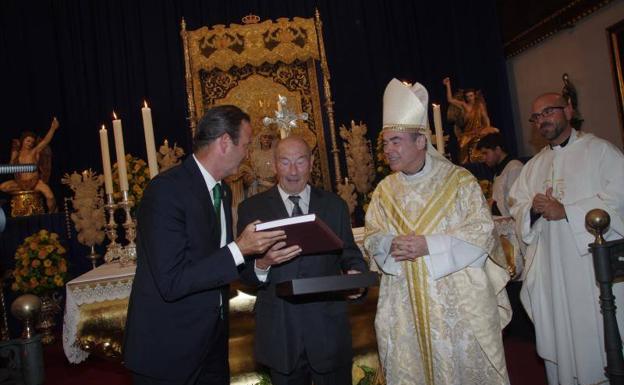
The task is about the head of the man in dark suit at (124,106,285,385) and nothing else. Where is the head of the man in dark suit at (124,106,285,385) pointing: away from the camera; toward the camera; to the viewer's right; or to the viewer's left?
to the viewer's right

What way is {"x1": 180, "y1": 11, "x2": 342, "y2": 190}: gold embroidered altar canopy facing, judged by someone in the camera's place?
facing the viewer

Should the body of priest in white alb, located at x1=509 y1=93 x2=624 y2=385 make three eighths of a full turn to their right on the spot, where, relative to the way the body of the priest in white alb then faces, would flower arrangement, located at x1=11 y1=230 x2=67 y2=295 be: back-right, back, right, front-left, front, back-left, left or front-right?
left

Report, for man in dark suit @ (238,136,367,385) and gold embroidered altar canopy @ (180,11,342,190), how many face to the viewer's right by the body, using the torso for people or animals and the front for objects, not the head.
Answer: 0

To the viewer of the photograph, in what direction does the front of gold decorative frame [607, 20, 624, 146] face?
facing the viewer and to the left of the viewer

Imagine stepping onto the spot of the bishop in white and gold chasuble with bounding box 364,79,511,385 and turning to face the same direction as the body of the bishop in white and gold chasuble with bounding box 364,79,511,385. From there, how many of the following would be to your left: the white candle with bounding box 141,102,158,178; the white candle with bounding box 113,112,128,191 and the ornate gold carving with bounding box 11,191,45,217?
0

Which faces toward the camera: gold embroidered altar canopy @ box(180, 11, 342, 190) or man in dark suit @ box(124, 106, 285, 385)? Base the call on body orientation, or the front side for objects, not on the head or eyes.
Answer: the gold embroidered altar canopy

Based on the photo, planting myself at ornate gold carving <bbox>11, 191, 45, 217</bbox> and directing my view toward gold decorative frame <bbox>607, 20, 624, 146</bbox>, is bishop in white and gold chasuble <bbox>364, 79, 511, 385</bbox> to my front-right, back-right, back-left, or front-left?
front-right

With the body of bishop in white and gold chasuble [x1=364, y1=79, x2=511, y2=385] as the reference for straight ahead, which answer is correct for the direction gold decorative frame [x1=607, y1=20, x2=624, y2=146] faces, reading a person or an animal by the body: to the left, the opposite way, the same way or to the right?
the same way

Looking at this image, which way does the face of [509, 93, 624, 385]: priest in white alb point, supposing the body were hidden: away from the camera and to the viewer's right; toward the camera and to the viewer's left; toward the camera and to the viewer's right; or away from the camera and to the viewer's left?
toward the camera and to the viewer's left

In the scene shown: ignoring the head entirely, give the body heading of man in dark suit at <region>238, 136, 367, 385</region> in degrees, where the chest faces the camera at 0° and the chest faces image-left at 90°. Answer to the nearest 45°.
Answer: approximately 0°

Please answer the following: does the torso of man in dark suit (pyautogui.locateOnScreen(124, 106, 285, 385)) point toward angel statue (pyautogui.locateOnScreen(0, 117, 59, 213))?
no

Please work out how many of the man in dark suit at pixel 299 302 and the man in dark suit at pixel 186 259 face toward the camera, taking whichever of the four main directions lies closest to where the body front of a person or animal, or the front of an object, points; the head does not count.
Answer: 1

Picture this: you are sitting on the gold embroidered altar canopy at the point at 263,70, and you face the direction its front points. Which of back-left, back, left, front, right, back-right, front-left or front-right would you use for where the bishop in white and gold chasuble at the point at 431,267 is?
front

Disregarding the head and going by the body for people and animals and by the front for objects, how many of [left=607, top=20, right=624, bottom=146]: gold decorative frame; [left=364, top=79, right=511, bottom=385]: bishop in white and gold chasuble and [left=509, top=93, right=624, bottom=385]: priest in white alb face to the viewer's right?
0

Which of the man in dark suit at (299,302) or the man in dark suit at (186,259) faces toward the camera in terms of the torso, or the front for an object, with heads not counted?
the man in dark suit at (299,302)
